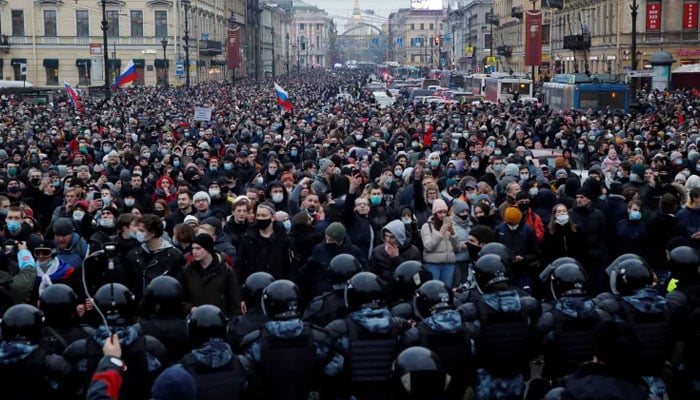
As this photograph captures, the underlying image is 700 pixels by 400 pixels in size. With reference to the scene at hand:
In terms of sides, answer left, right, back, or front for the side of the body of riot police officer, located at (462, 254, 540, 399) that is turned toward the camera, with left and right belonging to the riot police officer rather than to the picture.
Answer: back

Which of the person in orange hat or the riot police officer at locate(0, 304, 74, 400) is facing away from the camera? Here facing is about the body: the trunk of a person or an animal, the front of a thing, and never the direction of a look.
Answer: the riot police officer

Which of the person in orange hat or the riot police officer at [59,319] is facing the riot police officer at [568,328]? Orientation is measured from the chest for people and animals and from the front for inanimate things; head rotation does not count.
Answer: the person in orange hat

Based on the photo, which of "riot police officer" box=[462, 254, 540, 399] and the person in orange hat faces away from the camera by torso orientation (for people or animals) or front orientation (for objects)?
the riot police officer

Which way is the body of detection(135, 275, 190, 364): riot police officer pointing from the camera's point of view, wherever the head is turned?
away from the camera

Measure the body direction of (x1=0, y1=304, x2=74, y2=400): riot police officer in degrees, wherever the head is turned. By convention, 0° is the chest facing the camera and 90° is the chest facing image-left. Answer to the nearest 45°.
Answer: approximately 180°

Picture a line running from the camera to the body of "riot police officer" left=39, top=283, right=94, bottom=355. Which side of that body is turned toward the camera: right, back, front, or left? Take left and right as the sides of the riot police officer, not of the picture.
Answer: back

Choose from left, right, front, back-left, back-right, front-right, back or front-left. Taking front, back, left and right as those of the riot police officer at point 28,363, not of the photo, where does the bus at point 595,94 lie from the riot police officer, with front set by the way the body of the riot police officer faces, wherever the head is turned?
front-right

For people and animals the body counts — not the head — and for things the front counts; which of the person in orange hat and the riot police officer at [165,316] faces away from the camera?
the riot police officer

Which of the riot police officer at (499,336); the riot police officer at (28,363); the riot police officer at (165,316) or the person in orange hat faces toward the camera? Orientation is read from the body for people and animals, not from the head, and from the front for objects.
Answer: the person in orange hat

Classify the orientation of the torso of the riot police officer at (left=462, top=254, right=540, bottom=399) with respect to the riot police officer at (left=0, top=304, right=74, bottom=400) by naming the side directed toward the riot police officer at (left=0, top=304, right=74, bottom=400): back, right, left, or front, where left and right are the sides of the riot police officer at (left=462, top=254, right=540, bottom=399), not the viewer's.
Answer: left

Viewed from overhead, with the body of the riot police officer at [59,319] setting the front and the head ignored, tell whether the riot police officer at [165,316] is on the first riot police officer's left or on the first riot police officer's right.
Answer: on the first riot police officer's right

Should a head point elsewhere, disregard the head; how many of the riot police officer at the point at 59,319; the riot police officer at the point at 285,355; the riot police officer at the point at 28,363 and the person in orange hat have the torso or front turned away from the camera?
3
